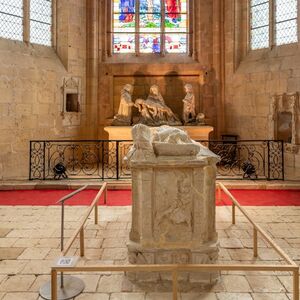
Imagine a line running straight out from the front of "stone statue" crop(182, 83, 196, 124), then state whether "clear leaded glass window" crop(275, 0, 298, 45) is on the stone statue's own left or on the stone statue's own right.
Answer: on the stone statue's own left

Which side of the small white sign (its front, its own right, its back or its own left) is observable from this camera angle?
front

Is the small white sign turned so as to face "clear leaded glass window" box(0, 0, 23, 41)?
no

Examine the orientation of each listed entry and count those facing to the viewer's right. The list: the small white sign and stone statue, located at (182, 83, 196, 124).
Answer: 0

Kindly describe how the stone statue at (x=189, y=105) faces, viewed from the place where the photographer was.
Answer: facing the viewer and to the left of the viewer

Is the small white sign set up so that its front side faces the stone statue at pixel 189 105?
no

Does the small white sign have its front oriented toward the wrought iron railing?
no

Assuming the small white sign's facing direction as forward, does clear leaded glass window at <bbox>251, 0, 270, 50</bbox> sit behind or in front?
behind

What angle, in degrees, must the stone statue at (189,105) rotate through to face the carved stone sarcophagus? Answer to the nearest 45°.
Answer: approximately 45° to its left

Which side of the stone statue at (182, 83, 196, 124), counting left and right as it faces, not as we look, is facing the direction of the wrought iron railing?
front

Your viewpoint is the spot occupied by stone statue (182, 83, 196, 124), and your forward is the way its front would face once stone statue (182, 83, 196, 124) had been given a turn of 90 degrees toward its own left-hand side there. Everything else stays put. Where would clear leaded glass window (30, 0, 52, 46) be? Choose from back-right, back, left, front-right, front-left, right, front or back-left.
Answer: back-right

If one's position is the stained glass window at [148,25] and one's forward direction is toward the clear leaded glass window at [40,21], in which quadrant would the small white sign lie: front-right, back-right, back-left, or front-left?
front-left

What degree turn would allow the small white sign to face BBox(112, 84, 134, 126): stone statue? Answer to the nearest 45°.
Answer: approximately 180°

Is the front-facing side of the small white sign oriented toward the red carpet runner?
no

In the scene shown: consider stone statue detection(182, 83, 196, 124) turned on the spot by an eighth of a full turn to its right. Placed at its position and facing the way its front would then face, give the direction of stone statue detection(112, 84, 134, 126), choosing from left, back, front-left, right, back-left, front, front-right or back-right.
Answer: front

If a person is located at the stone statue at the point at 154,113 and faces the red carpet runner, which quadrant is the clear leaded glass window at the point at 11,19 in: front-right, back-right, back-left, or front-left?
front-right
